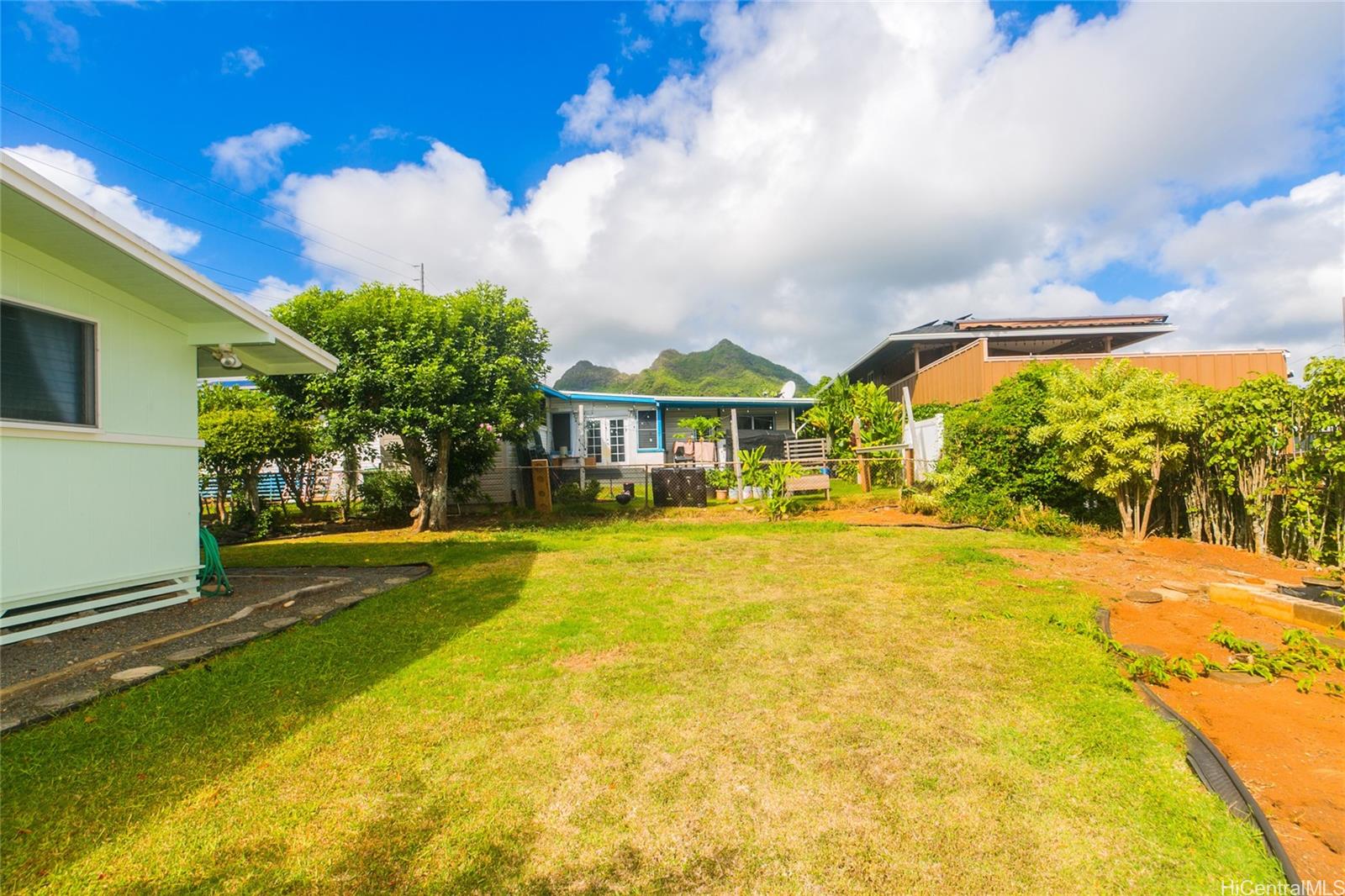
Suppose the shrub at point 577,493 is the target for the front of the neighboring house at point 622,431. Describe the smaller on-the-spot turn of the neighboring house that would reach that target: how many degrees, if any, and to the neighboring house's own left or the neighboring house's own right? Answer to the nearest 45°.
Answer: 0° — it already faces it

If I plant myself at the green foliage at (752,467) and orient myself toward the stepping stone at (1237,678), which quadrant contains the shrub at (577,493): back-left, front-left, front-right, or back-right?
back-right

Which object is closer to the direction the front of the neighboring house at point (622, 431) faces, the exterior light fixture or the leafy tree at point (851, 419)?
the exterior light fixture

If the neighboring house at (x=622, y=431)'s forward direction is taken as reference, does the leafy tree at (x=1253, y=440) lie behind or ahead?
ahead

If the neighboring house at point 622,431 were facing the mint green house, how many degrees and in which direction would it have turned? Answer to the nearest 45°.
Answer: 0° — it already faces it

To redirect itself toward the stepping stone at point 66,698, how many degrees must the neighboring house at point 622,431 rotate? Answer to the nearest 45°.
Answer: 0° — it already faces it

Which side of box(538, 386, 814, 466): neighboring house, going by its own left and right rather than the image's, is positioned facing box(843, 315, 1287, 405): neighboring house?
left

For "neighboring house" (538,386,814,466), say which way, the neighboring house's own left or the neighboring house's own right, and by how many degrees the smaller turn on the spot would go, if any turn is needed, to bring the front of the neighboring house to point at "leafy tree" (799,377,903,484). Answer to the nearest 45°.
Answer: approximately 90° to the neighboring house's own left

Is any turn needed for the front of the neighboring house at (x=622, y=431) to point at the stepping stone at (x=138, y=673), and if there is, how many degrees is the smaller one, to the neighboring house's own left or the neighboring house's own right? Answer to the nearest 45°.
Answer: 0° — it already faces it

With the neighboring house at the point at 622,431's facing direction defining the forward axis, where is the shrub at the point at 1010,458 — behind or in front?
in front

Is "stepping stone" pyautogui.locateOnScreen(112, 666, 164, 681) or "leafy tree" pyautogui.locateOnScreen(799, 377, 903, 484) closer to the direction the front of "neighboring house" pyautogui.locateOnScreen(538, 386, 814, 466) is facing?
the stepping stone

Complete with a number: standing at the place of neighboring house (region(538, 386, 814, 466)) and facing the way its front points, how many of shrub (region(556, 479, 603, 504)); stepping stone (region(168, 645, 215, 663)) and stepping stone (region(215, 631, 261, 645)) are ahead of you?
3

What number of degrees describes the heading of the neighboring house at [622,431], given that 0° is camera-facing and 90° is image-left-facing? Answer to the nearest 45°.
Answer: approximately 0°
